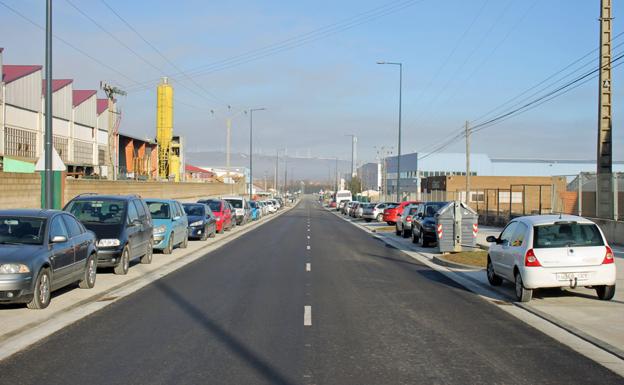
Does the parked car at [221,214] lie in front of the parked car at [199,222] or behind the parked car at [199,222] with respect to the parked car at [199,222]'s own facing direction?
behind

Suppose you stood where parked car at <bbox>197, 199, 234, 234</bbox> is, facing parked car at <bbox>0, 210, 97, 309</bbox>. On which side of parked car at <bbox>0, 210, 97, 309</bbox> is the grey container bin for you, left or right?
left

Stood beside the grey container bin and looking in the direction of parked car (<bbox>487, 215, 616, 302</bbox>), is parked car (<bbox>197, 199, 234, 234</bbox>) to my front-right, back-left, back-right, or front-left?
back-right

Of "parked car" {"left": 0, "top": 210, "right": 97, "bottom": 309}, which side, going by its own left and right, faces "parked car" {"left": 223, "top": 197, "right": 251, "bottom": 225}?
back

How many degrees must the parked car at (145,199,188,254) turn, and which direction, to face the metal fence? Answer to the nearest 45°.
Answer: approximately 135° to its left

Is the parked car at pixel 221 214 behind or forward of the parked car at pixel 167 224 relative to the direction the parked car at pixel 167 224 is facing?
behind
